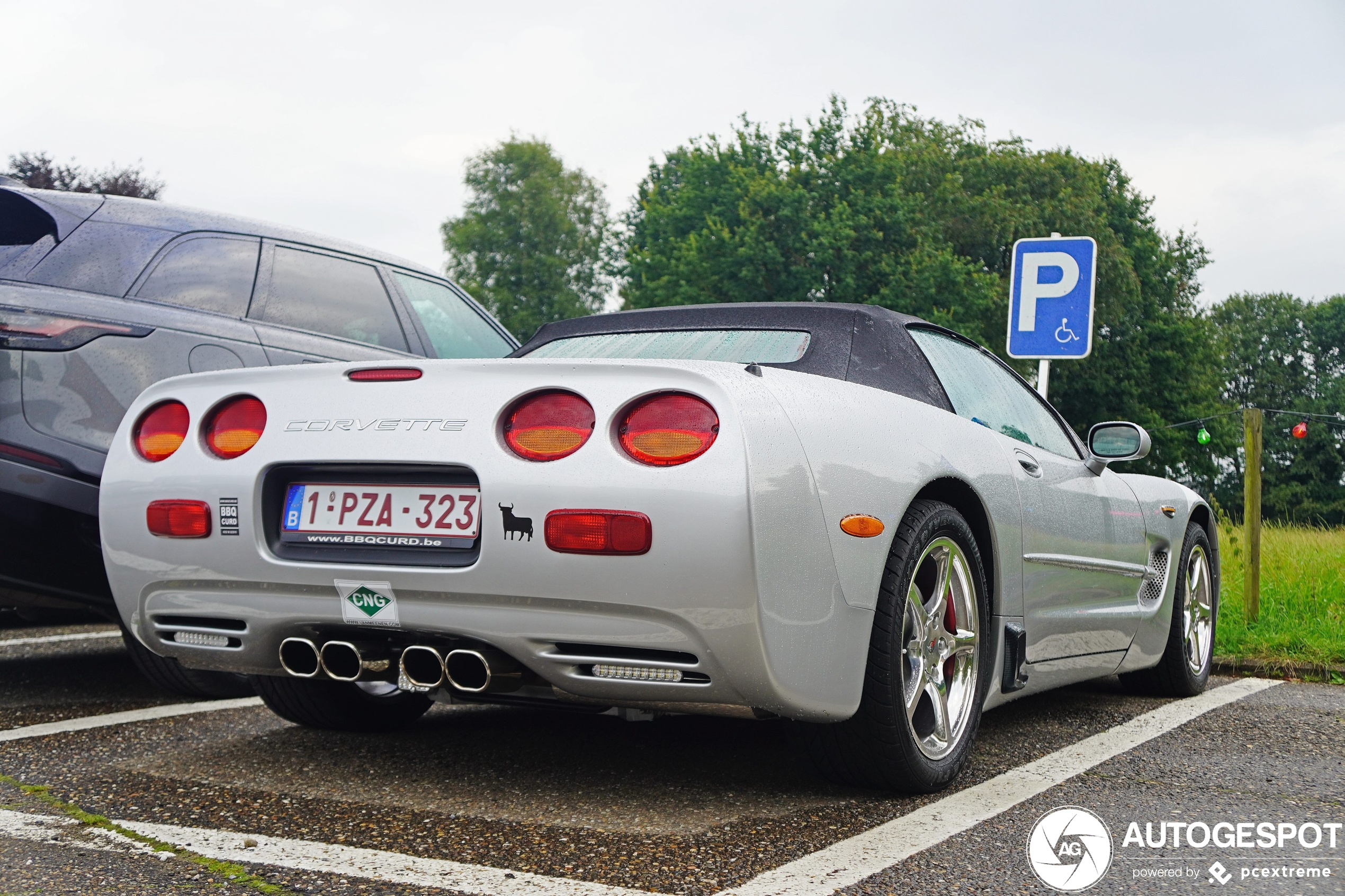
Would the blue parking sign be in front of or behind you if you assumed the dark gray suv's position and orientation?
in front

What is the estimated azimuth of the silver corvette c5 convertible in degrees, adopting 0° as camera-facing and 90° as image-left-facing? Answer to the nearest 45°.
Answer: approximately 225°

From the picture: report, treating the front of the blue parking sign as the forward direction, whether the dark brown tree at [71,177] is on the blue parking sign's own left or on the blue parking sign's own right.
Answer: on the blue parking sign's own right

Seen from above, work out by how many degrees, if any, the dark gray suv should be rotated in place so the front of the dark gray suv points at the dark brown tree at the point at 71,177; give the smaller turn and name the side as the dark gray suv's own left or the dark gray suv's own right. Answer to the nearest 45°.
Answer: approximately 45° to the dark gray suv's own left

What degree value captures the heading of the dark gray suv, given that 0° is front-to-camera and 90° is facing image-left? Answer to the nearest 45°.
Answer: approximately 225°

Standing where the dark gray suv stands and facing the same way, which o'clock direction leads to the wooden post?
The wooden post is roughly at 1 o'clock from the dark gray suv.

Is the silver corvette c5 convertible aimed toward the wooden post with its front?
yes

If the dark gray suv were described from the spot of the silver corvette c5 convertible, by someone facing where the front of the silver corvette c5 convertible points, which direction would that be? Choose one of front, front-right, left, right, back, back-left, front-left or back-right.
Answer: left

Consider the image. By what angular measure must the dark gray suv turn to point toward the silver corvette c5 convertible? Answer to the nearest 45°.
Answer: approximately 90° to its right

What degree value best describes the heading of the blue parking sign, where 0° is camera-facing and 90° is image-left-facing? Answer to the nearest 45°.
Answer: approximately 0°

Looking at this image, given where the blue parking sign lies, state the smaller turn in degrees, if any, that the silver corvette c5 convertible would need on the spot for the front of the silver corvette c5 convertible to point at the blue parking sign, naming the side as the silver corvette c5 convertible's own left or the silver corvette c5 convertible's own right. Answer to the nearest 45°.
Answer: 0° — it already faces it

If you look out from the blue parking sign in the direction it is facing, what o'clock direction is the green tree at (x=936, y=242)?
The green tree is roughly at 6 o'clock from the blue parking sign.

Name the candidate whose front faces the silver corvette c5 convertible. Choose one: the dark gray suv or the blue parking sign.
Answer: the blue parking sign

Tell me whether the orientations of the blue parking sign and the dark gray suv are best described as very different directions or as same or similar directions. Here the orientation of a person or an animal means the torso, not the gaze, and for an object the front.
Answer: very different directions

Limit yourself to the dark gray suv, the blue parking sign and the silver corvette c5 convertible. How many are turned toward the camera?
1

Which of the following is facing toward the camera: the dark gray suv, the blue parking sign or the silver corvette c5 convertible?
the blue parking sign
